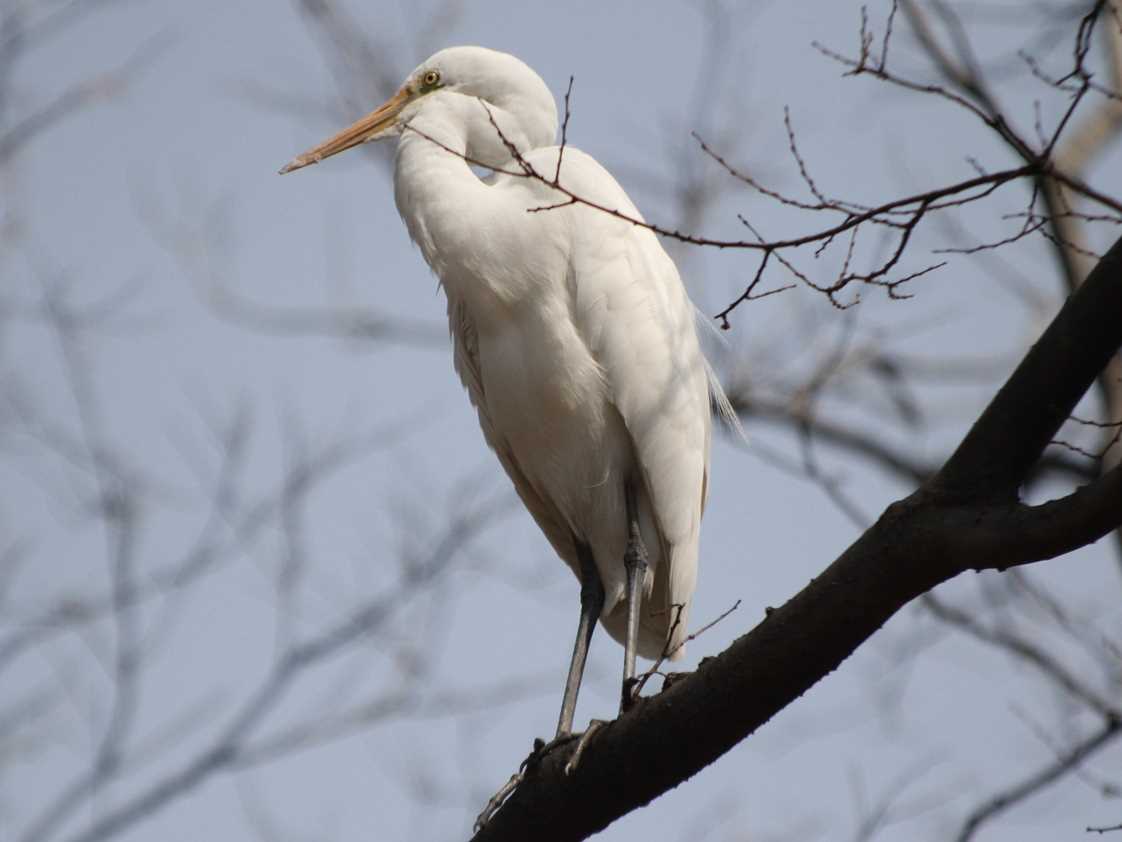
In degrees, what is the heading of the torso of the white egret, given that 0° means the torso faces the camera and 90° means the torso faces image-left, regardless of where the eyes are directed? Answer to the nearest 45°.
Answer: approximately 45°
